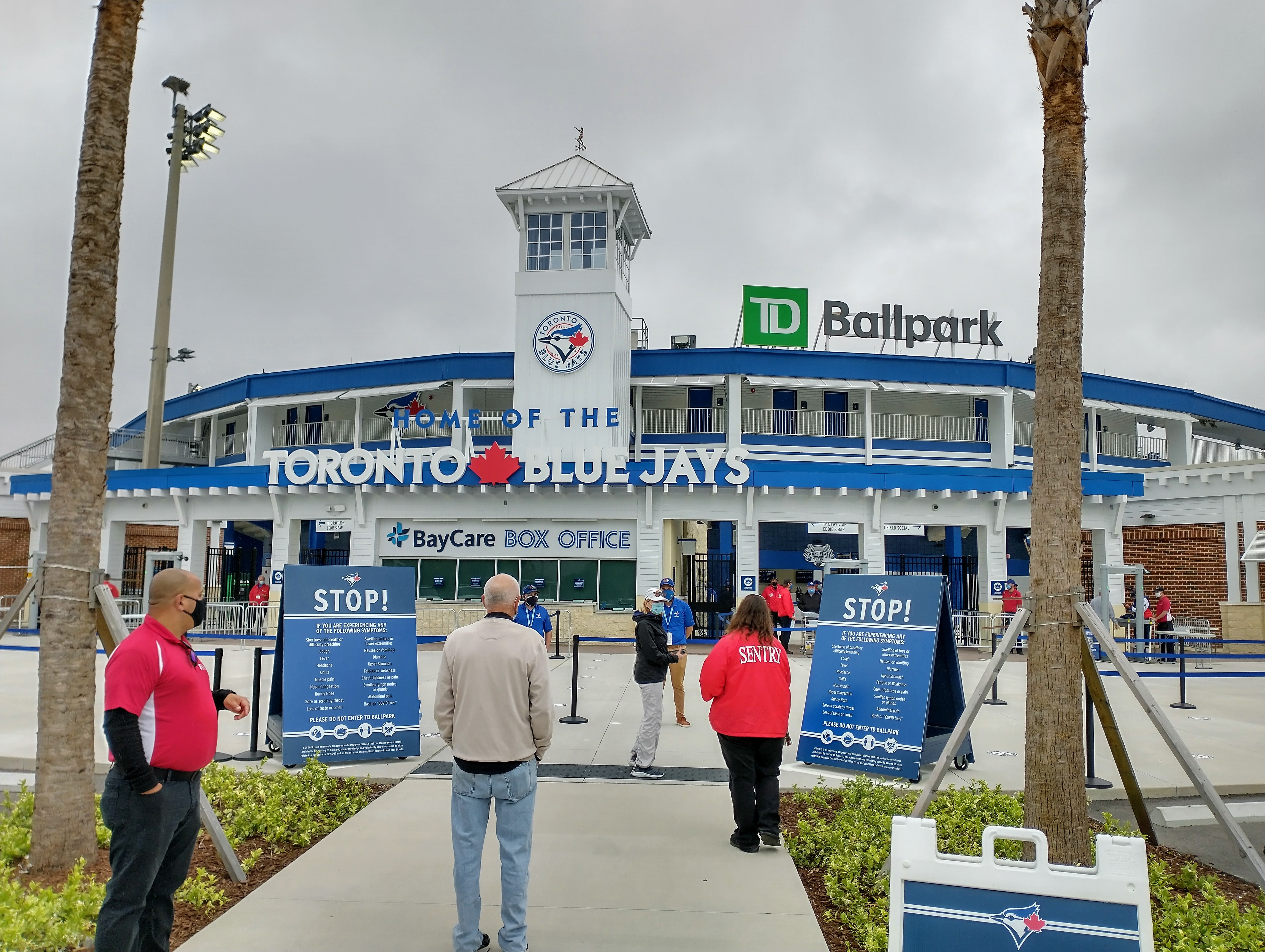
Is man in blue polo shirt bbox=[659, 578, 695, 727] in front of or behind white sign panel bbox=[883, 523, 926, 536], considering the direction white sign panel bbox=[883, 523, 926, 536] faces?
in front

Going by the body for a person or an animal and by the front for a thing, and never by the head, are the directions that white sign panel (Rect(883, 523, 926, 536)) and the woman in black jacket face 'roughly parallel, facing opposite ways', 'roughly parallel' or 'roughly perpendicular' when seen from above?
roughly perpendicular

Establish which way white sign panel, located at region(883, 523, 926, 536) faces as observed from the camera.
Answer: facing the viewer

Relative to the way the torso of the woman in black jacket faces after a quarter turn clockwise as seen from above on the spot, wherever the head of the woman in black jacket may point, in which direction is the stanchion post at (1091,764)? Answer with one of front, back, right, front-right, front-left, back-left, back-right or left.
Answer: left

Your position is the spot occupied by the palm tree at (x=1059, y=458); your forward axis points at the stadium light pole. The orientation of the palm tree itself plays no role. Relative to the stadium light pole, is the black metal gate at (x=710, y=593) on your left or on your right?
right

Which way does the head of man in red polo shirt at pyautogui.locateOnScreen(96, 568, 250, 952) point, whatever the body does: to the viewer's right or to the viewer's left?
to the viewer's right

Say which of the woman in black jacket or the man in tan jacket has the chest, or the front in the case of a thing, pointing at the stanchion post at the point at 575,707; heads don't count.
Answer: the man in tan jacket

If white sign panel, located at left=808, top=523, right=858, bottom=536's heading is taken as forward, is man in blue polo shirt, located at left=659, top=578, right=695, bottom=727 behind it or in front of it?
in front

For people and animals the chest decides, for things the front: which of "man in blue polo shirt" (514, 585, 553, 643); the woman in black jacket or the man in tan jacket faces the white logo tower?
the man in tan jacket

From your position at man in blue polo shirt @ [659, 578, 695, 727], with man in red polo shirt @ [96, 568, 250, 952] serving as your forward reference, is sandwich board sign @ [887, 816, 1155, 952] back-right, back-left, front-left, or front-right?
front-left

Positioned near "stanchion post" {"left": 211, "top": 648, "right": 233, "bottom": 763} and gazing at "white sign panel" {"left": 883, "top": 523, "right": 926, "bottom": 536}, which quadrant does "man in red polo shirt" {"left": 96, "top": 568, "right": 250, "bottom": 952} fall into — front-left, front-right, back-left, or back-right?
back-right

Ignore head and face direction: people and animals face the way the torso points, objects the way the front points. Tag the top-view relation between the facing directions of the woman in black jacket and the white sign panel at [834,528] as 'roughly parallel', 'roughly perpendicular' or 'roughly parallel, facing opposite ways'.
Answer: roughly perpendicular

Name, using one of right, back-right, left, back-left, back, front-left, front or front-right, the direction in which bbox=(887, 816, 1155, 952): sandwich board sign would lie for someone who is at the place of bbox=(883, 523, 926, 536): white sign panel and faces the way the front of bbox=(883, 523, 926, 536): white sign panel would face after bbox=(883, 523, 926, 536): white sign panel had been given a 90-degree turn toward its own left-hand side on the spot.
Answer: right

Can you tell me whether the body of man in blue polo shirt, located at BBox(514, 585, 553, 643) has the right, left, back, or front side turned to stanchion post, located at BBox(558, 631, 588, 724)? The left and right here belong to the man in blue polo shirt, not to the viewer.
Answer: front

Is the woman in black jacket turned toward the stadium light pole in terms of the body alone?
no

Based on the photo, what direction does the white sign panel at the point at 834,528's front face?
toward the camera

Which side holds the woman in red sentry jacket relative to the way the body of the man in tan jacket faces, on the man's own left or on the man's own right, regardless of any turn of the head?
on the man's own right

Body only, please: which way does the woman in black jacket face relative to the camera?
to the viewer's right

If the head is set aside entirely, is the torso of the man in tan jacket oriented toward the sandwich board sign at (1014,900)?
no

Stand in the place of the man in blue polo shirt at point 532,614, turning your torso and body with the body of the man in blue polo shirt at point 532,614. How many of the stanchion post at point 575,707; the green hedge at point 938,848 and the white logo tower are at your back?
1

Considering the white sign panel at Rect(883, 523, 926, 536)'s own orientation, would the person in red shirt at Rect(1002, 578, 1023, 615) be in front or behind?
in front
